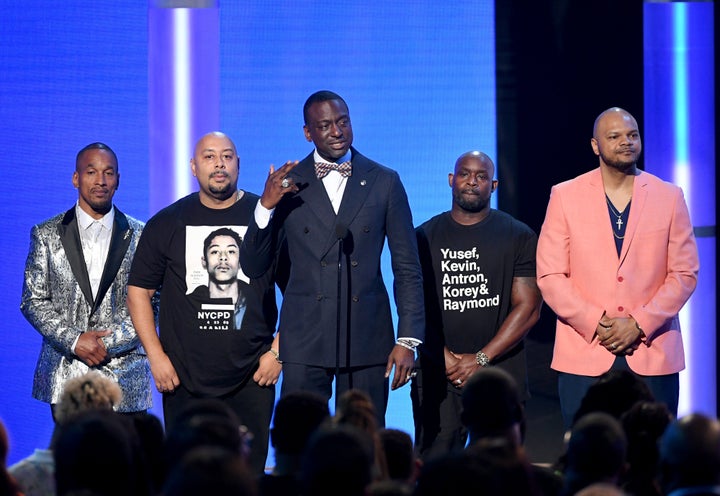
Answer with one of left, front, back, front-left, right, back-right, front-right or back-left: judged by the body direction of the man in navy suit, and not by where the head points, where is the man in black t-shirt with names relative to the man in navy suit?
back-left

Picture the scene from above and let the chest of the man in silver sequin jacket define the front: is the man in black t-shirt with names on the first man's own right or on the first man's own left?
on the first man's own left

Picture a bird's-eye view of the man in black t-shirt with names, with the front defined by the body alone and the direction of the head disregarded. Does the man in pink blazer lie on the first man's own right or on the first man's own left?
on the first man's own left

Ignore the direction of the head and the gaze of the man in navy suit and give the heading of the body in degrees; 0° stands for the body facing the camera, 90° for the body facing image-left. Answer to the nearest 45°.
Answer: approximately 0°

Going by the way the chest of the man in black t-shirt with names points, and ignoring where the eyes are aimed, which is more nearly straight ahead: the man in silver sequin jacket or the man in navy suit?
the man in navy suit

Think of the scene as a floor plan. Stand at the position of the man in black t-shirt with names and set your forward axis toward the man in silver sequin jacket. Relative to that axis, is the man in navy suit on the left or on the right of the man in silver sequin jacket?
left
